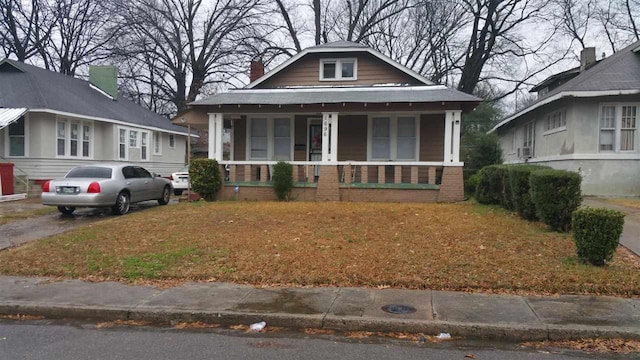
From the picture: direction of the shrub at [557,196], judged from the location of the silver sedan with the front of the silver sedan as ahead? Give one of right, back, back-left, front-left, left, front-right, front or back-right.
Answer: right

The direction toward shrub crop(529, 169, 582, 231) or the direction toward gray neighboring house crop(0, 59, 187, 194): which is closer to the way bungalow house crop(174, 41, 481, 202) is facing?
the shrub

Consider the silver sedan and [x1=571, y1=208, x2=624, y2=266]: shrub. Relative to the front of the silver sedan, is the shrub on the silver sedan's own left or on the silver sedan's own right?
on the silver sedan's own right

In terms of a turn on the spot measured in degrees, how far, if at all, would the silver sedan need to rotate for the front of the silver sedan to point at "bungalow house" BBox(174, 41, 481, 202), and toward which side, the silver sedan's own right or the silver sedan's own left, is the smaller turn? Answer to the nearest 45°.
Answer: approximately 45° to the silver sedan's own right

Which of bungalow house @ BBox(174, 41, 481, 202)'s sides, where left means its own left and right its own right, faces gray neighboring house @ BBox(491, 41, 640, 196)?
left

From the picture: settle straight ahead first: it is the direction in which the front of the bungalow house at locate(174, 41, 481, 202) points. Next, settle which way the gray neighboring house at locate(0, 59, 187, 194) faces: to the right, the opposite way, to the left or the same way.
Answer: the same way

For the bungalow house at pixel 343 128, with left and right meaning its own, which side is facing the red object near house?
right

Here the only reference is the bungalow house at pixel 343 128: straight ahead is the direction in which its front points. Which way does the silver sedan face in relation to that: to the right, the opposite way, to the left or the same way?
the opposite way

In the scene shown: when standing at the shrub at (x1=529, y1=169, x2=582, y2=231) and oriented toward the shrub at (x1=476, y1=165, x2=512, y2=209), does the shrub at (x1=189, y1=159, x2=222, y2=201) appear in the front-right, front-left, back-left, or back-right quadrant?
front-left

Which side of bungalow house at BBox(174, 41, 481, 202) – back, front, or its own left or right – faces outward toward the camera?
front

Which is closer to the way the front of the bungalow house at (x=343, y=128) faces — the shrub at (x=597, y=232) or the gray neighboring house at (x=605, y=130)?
the shrub

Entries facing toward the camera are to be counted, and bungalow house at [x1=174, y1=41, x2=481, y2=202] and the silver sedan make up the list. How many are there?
1

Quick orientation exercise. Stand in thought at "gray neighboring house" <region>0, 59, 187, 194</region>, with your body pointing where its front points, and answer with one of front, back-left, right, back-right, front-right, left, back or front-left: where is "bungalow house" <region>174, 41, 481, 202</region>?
left

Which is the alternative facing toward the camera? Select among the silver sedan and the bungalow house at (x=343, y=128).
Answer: the bungalow house

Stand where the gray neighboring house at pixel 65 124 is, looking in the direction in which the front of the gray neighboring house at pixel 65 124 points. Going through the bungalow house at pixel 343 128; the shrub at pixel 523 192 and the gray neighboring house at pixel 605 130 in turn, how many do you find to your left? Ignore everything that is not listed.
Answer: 3

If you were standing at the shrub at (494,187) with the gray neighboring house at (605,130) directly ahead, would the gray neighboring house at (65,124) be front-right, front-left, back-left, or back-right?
back-left

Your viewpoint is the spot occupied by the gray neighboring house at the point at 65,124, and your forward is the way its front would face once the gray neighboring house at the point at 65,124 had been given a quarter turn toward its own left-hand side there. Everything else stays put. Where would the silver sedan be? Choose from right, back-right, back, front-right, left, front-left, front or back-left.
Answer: front-right

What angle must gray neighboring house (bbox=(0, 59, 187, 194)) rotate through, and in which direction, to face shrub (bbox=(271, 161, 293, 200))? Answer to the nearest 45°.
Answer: approximately 90° to its left

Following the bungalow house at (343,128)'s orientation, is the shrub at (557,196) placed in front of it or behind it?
in front
